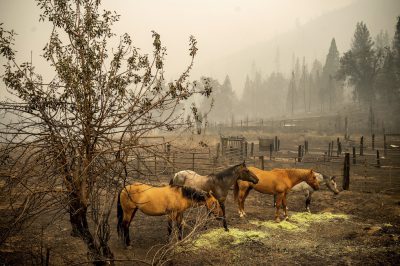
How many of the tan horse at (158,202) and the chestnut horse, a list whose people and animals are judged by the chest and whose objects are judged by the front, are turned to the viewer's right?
2

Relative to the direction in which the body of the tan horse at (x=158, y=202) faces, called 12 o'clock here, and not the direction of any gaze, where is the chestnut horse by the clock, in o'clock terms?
The chestnut horse is roughly at 11 o'clock from the tan horse.

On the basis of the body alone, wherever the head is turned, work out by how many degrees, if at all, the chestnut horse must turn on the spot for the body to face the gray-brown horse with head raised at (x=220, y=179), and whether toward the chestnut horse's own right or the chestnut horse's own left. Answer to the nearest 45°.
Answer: approximately 135° to the chestnut horse's own right

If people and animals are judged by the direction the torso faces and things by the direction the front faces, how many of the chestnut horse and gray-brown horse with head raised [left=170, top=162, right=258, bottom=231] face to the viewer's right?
2

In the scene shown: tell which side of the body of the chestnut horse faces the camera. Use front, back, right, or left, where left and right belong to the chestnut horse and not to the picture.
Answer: right

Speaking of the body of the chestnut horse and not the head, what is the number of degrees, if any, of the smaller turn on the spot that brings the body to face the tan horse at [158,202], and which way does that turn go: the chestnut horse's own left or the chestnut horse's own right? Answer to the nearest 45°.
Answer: approximately 135° to the chestnut horse's own right

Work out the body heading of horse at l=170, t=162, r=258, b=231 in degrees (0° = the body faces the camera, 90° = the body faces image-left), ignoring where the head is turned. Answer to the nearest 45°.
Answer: approximately 270°

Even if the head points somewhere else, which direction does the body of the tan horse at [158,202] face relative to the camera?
to the viewer's right
